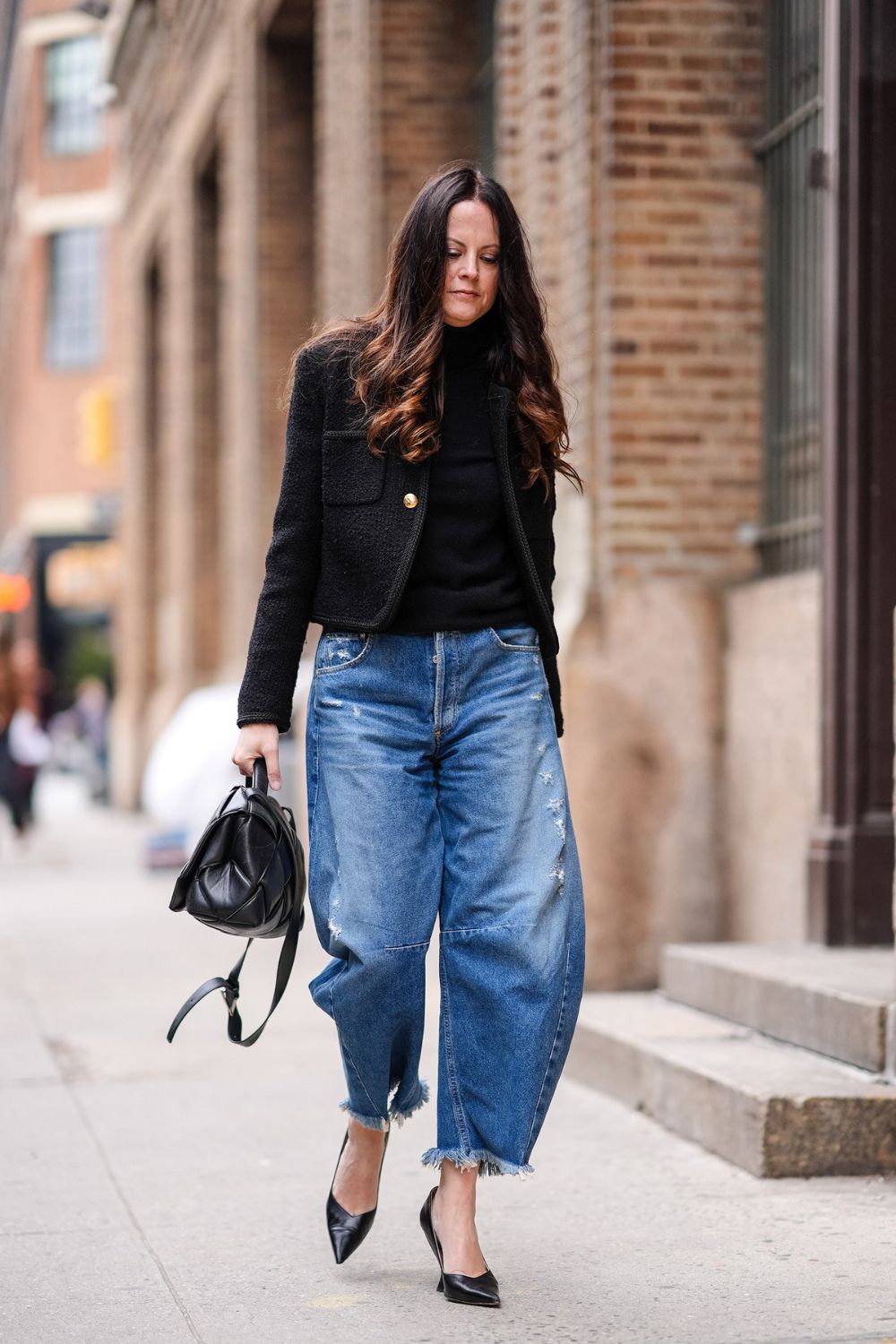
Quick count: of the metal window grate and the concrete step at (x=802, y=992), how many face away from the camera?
0

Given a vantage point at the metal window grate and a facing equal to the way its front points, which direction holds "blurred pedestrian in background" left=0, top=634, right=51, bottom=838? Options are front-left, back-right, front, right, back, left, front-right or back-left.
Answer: right

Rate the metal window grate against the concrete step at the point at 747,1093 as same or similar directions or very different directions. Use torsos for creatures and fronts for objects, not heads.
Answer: same or similar directions

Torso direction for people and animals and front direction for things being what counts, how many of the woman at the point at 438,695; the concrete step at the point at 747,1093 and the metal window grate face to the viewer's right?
0

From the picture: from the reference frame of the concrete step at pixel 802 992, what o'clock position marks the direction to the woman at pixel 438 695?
The woman is roughly at 11 o'clock from the concrete step.

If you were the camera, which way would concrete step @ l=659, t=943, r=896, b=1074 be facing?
facing the viewer and to the left of the viewer

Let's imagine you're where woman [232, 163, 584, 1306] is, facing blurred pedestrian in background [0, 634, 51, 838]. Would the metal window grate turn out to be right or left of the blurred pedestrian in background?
right

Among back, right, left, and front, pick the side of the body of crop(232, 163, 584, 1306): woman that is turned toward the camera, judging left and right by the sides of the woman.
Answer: front

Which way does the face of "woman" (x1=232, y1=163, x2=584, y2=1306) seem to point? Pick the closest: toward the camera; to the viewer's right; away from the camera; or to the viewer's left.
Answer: toward the camera

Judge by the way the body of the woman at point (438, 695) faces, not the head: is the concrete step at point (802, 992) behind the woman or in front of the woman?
behind

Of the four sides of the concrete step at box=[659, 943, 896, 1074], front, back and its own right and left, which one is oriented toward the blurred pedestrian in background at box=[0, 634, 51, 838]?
right
